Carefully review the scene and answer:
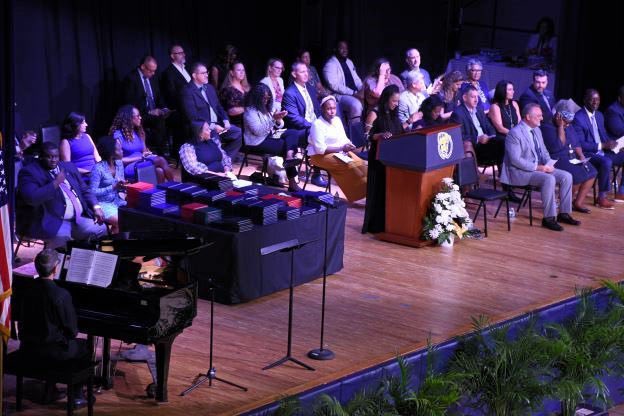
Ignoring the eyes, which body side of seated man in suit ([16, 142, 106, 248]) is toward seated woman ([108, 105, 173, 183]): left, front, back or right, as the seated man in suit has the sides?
left

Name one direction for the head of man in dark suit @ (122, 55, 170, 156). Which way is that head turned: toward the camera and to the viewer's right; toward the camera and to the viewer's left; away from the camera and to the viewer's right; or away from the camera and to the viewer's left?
toward the camera and to the viewer's right

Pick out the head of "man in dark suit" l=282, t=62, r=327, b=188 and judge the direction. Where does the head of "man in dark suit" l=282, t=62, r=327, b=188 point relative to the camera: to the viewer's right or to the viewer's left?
to the viewer's right

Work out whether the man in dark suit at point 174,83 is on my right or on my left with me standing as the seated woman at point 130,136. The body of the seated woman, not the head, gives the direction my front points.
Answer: on my left

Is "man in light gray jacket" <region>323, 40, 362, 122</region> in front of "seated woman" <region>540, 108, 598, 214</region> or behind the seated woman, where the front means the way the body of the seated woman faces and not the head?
behind

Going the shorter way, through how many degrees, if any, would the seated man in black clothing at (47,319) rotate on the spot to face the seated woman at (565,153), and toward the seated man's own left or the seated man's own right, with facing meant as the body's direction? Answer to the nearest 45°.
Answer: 0° — they already face them

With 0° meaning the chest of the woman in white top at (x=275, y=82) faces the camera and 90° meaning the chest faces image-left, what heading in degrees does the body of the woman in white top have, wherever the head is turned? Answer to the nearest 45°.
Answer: approximately 315°

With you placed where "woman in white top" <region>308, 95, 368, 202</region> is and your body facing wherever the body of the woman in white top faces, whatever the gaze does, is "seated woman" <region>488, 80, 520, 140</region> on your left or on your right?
on your left

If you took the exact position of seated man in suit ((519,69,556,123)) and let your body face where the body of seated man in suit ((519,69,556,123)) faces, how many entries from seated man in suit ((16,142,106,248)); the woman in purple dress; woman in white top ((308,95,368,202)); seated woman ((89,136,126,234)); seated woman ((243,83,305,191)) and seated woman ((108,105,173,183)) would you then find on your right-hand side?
6

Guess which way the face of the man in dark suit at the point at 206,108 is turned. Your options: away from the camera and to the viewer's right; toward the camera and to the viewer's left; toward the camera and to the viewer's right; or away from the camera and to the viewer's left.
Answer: toward the camera and to the viewer's right

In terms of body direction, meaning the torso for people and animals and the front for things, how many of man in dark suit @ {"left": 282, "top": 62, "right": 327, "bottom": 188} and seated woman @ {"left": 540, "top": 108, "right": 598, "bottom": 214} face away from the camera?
0

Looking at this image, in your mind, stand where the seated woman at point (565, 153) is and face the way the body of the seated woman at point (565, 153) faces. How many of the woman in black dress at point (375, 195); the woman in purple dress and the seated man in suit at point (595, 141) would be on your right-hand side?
2

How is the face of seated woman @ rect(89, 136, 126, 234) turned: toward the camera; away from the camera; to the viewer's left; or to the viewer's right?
to the viewer's right

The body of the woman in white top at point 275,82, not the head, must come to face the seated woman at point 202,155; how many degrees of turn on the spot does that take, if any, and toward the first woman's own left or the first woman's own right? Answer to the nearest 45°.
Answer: approximately 45° to the first woman's own right

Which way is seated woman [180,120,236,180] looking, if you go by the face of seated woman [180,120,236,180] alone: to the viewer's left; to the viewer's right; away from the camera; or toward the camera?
to the viewer's right
